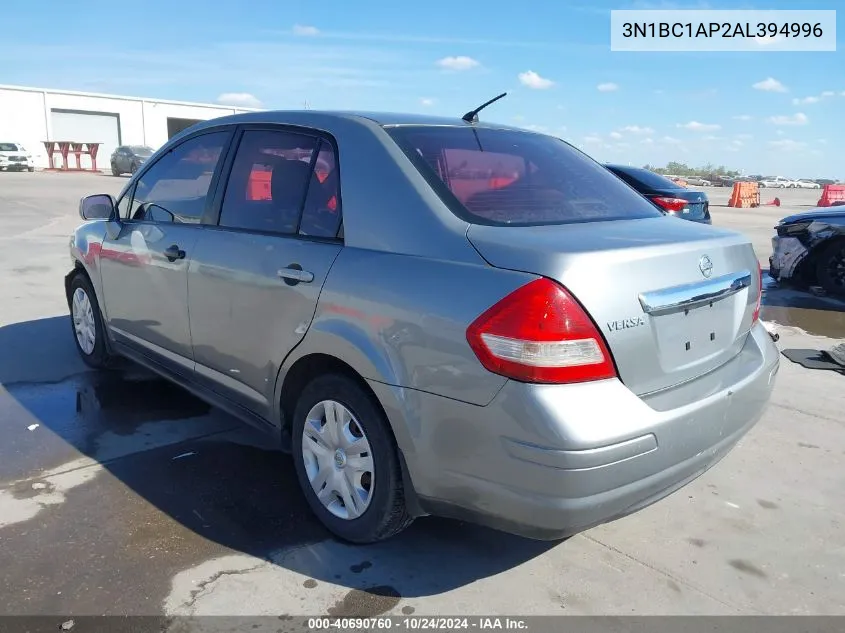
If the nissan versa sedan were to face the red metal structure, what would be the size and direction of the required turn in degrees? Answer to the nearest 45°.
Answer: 0° — it already faces it

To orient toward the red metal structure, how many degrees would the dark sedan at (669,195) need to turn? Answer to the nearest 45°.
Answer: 0° — it already faces it

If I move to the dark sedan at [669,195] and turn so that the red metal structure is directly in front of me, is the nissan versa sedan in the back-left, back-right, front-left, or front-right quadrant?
back-left

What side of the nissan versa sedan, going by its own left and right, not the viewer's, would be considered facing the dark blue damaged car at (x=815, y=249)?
right

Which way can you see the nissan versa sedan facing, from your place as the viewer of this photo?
facing away from the viewer and to the left of the viewer

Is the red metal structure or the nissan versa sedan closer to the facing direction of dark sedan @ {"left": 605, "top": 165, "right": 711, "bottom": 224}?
the red metal structure

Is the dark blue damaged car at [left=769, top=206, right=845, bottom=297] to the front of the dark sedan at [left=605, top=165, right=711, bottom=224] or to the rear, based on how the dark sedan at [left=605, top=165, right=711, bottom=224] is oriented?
to the rear

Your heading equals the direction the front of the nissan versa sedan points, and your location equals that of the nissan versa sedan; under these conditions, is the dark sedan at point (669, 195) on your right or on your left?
on your right

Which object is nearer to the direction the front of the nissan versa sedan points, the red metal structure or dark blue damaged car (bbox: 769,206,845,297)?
the red metal structure

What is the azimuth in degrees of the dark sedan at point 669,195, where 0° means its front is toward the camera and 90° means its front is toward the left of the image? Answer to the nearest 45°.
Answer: approximately 135°
